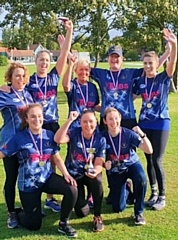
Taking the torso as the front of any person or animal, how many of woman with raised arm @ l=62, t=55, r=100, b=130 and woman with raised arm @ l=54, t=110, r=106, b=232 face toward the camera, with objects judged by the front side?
2

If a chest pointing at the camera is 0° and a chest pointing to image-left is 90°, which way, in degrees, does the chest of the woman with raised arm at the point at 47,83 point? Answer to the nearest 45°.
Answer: approximately 0°

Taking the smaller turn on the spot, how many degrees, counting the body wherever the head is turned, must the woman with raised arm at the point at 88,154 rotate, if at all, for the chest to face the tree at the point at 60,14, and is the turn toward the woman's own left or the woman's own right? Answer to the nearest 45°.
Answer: approximately 180°
